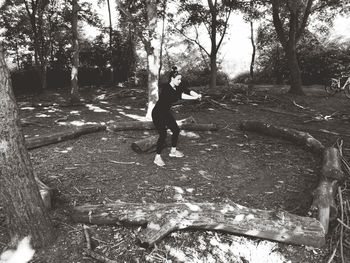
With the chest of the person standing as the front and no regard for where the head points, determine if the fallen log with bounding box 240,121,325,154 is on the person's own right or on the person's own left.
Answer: on the person's own left

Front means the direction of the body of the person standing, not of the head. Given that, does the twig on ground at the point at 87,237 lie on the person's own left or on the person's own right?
on the person's own right

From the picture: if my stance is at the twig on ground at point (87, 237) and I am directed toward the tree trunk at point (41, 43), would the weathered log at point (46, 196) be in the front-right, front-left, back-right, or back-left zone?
front-left

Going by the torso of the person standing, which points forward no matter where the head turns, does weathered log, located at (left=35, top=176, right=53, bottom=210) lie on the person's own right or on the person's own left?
on the person's own right

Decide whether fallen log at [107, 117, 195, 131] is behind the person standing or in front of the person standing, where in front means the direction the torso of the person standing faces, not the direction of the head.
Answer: behind

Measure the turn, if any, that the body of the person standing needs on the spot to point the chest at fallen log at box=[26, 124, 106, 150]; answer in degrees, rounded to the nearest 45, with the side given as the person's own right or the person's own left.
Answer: approximately 180°

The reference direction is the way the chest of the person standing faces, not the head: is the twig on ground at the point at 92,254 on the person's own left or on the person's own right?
on the person's own right

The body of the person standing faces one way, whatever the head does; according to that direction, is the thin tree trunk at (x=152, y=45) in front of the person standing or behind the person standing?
behind

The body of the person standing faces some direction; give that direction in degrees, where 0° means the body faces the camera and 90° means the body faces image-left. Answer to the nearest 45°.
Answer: approximately 315°

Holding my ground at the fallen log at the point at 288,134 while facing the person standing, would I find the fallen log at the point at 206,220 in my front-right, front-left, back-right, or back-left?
front-left
